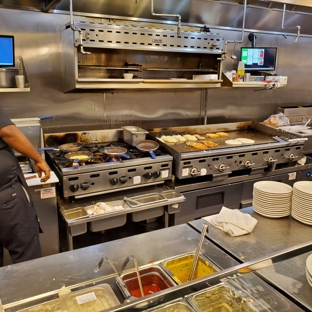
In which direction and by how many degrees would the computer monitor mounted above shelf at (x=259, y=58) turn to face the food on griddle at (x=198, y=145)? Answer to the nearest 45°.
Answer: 0° — it already faces it

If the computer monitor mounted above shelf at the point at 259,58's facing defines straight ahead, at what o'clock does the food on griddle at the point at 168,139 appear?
The food on griddle is roughly at 1 o'clock from the computer monitor mounted above shelf.

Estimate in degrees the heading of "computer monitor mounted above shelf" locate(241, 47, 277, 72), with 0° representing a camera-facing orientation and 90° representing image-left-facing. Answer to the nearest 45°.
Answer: approximately 0°

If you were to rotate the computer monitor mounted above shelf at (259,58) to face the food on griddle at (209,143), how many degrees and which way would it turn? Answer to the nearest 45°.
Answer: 0° — it already faces it

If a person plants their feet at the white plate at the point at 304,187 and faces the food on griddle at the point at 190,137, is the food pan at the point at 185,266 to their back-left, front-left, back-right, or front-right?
back-left

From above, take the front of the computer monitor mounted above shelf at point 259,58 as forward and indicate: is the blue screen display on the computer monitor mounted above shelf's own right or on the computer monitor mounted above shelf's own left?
on the computer monitor mounted above shelf's own right
